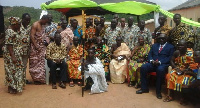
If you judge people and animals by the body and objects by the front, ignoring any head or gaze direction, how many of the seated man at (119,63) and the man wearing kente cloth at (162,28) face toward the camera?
2

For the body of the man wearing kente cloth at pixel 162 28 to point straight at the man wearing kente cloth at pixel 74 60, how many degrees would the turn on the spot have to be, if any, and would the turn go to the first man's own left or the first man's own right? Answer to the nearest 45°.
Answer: approximately 90° to the first man's own right

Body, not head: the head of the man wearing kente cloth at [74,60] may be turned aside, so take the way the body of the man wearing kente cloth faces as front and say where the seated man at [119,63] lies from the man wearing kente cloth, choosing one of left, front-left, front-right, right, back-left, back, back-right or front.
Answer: left

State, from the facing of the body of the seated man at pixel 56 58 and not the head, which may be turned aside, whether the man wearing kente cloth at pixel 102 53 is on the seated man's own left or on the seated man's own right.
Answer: on the seated man's own left

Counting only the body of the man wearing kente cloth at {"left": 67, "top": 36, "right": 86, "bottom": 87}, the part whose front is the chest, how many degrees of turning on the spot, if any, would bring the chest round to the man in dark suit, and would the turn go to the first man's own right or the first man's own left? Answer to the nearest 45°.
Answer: approximately 45° to the first man's own left

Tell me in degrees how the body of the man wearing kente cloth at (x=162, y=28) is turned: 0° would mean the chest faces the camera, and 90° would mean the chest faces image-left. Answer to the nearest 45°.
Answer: approximately 0°
